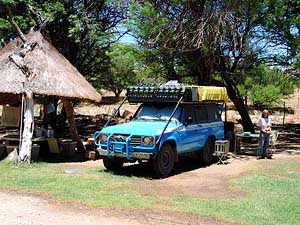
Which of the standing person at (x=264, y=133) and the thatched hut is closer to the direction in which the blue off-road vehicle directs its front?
the thatched hut

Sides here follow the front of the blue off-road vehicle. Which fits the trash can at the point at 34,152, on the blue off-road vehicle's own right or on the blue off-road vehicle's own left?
on the blue off-road vehicle's own right

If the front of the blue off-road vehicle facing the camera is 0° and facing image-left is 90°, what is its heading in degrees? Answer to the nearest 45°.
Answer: approximately 45°

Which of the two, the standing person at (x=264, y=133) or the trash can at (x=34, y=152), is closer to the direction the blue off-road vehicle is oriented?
the trash can

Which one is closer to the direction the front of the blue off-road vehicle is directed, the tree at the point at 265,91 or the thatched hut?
the thatched hut

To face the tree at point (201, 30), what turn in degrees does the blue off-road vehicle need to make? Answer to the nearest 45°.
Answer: approximately 135° to its right

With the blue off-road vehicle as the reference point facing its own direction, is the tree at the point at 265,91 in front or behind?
behind

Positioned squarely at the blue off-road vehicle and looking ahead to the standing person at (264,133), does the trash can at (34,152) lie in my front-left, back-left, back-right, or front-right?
back-left

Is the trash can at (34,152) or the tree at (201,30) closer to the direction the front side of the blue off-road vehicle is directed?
the trash can

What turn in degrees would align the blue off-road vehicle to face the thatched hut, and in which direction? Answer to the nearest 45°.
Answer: approximately 45° to its right

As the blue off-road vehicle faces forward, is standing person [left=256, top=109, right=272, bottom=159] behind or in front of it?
behind
